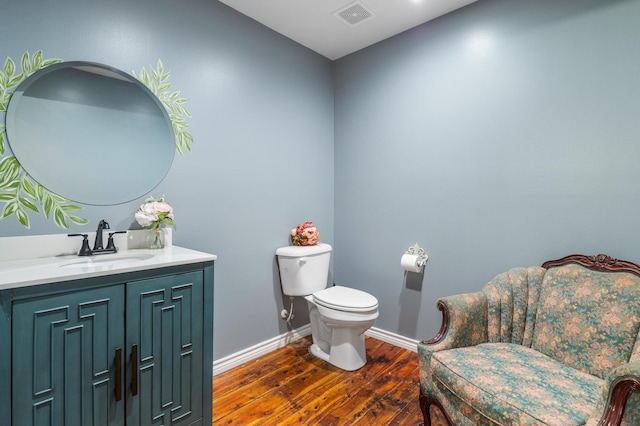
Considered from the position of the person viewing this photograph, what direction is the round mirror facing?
facing the viewer

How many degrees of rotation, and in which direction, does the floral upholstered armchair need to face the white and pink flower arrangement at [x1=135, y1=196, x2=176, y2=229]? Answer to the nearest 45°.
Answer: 0° — it already faces it

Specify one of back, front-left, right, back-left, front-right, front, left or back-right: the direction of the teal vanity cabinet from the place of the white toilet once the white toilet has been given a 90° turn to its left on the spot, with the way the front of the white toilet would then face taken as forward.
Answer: back

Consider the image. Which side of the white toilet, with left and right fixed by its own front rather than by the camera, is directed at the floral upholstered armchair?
front

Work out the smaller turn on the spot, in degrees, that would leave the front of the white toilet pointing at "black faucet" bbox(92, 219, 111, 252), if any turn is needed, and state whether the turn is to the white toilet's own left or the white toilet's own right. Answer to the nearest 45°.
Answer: approximately 90° to the white toilet's own right

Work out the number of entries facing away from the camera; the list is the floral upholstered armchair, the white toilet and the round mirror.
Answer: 0

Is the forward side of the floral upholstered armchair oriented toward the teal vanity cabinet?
yes

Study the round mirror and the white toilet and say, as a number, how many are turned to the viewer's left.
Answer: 0

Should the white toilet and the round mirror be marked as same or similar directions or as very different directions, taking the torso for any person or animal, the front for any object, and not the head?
same or similar directions
